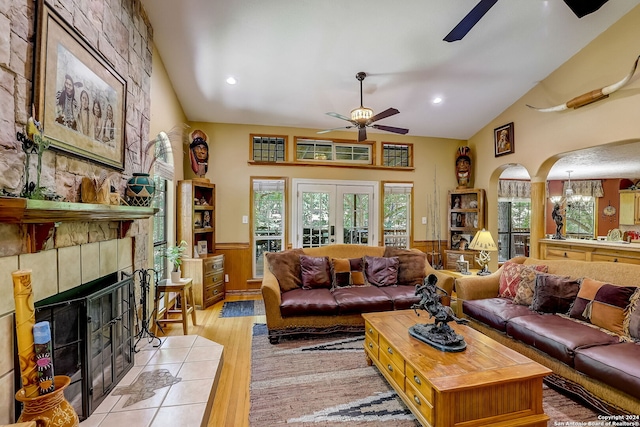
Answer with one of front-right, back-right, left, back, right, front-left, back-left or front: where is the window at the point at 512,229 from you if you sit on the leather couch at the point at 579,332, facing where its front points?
back-right

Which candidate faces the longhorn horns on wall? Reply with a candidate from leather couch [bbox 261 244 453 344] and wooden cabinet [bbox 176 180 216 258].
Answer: the wooden cabinet

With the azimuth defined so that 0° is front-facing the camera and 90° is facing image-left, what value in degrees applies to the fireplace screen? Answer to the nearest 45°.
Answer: approximately 315°

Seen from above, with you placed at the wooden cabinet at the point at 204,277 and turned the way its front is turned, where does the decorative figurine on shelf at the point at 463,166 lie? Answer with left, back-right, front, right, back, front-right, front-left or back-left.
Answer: front-left

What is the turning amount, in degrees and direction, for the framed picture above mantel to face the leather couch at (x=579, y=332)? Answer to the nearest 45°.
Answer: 0° — it already faces it

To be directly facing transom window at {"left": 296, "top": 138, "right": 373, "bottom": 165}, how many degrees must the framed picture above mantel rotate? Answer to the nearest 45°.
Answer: approximately 90° to its left

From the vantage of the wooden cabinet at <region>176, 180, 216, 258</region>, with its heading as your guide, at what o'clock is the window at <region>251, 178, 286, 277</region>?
The window is roughly at 10 o'clock from the wooden cabinet.

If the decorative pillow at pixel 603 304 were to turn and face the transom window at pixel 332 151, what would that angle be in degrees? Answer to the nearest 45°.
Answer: approximately 45° to its right

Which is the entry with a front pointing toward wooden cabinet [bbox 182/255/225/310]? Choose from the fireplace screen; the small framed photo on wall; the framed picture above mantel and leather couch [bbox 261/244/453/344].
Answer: the small framed photo on wall

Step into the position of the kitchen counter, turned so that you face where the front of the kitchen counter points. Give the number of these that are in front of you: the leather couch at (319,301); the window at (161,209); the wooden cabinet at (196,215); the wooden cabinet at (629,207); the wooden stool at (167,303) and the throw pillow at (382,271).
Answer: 5

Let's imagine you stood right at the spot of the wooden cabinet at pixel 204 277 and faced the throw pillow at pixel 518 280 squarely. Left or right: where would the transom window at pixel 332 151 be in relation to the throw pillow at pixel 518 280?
left
